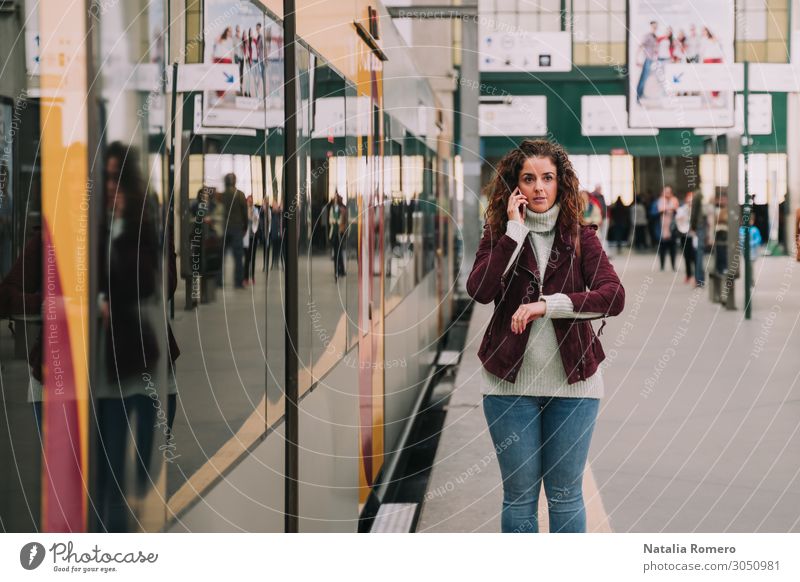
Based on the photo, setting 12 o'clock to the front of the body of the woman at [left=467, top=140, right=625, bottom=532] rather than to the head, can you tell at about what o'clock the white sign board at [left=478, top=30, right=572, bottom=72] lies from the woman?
The white sign board is roughly at 6 o'clock from the woman.

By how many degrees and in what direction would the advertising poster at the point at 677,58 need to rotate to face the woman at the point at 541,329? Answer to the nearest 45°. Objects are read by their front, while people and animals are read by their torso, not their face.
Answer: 0° — it already faces them

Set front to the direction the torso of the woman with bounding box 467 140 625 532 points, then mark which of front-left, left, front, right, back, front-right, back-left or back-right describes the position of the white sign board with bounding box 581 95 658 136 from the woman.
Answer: back

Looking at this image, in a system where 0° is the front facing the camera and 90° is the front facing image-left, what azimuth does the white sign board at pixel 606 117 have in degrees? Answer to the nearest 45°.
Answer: approximately 0°
